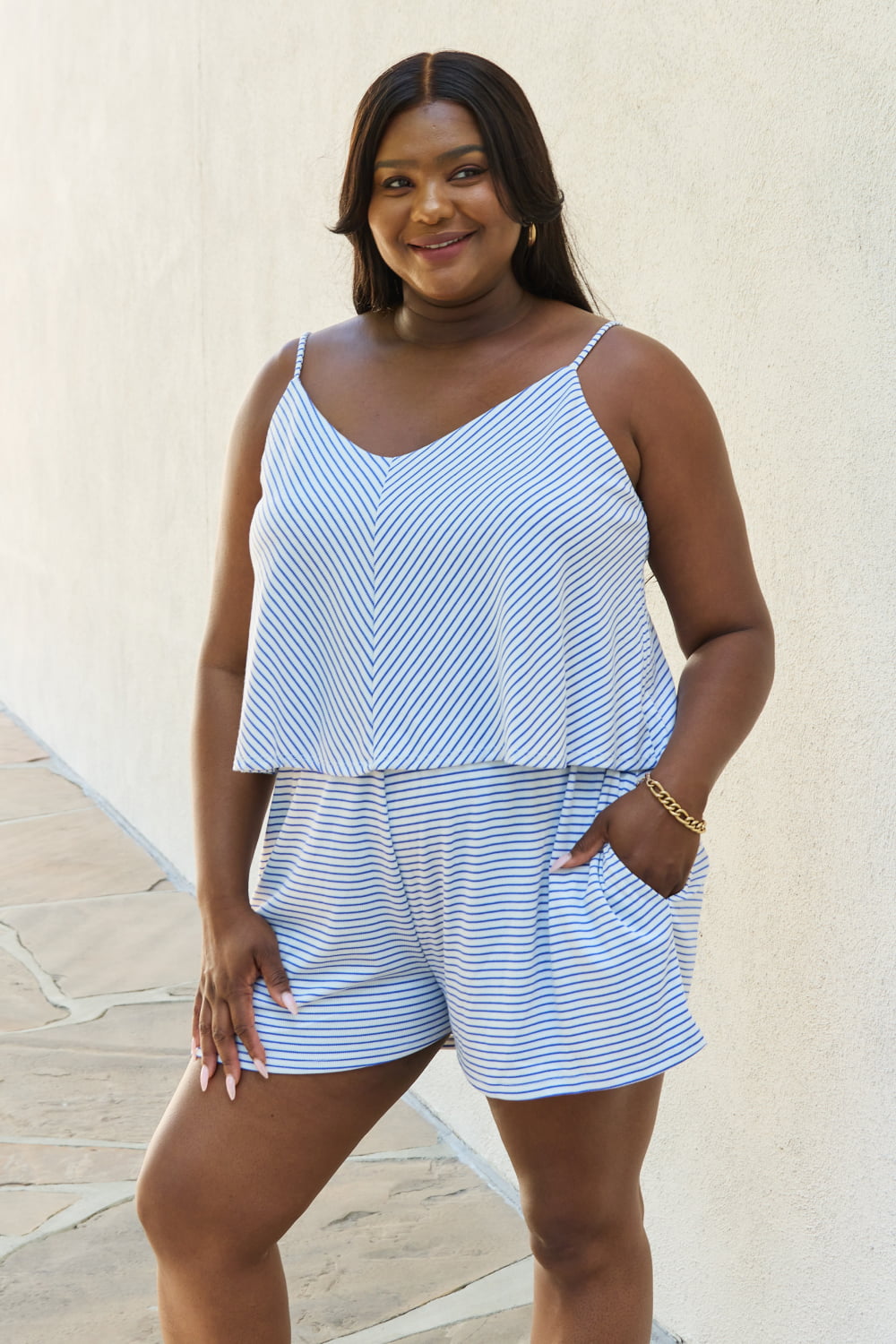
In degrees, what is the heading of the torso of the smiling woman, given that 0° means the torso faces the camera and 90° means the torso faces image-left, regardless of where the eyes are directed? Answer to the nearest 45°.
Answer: approximately 45°
